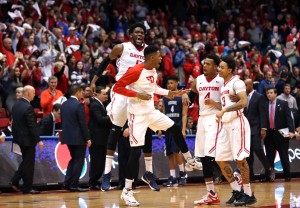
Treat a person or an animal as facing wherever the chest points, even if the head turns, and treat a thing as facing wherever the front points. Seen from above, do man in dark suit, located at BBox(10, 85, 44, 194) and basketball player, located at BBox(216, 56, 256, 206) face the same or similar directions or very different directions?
very different directions

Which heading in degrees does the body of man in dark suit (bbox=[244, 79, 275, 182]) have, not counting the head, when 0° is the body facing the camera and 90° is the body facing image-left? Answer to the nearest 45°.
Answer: approximately 45°

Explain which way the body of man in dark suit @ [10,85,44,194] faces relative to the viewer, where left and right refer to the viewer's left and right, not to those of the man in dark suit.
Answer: facing away from the viewer and to the right of the viewer

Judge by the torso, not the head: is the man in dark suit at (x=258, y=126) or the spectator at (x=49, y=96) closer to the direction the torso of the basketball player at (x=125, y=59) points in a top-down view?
the man in dark suit

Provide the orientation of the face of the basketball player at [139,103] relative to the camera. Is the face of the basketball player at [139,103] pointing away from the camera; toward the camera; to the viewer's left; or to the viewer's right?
to the viewer's right

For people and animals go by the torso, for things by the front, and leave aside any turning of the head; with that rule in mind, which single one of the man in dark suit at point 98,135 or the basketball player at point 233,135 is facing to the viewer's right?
the man in dark suit

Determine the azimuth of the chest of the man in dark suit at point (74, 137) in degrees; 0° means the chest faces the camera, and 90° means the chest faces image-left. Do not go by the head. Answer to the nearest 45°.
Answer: approximately 225°

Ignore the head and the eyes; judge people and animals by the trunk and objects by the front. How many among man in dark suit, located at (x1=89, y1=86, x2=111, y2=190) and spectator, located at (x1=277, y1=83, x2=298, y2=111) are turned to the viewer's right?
1

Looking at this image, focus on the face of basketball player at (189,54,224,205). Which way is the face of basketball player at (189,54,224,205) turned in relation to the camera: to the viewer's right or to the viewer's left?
to the viewer's left
